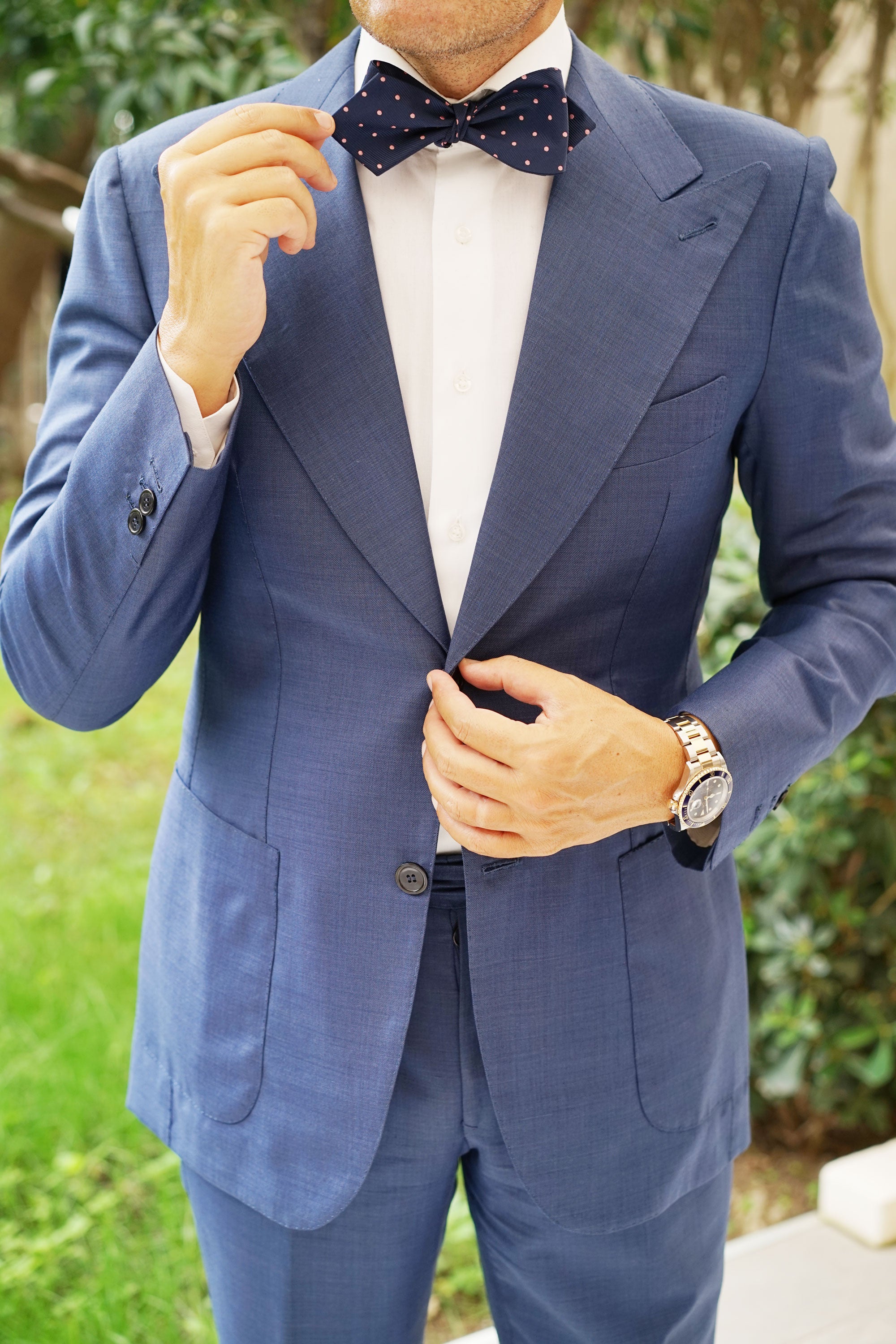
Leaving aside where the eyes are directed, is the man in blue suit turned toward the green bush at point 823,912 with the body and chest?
no

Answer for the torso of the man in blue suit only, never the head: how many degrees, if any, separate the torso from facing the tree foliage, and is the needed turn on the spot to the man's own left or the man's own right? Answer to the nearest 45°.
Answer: approximately 180°

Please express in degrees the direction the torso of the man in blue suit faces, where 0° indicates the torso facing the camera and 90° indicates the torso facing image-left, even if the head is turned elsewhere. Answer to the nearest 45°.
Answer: approximately 0°

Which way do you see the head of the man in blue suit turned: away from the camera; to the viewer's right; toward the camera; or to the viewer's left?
toward the camera
